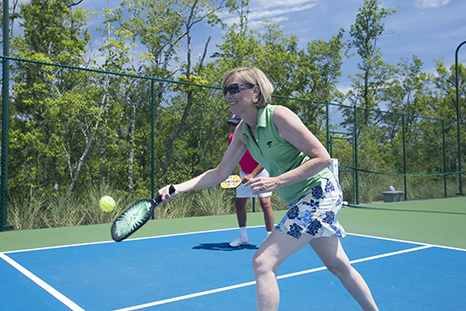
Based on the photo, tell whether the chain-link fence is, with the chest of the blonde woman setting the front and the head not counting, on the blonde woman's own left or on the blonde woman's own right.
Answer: on the blonde woman's own right

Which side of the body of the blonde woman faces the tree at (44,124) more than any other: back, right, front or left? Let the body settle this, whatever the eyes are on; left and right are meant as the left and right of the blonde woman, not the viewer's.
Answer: right

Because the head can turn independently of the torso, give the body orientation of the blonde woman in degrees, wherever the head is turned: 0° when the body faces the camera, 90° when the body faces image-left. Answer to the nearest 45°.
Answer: approximately 45°

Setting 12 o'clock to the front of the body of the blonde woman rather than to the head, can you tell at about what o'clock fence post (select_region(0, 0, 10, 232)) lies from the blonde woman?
The fence post is roughly at 3 o'clock from the blonde woman.
